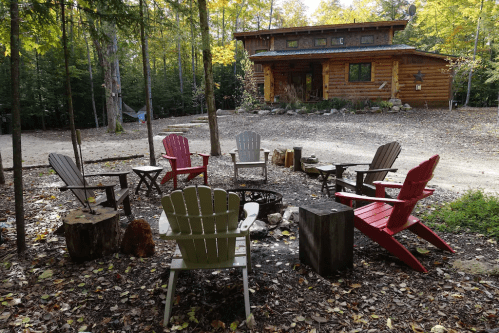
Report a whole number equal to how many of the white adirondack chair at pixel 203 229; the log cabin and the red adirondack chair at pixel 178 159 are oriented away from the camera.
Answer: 1

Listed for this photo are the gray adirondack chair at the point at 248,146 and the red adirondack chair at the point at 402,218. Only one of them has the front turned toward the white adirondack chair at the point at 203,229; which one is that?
the gray adirondack chair at the point at 248,146

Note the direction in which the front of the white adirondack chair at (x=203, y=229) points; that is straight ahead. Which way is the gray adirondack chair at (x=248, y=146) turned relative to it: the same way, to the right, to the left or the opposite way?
the opposite way

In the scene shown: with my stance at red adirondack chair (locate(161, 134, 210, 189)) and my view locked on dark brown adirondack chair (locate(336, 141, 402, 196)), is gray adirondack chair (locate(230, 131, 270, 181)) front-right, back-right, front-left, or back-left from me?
front-left

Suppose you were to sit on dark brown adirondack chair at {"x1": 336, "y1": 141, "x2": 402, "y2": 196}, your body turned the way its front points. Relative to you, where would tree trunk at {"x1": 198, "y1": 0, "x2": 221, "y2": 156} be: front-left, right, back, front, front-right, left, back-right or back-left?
right

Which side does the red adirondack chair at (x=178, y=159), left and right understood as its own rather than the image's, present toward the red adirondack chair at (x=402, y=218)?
front

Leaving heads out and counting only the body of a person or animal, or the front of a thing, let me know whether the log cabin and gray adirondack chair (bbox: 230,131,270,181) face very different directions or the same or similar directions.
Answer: same or similar directions

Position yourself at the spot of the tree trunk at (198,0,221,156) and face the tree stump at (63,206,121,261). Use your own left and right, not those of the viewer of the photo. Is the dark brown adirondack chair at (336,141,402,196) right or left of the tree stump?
left

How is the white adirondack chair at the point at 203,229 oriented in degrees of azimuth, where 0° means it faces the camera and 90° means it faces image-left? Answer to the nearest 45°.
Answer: approximately 180°

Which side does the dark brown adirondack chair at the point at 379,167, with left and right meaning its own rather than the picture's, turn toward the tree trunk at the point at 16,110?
front

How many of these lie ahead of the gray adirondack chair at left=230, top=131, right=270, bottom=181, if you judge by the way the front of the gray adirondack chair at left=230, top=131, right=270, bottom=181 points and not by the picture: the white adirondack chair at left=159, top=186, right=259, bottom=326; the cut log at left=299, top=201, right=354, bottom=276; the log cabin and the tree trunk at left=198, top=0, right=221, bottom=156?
2

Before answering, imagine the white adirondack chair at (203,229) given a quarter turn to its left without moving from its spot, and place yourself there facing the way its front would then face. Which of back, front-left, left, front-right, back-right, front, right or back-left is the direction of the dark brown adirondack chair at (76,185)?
front-right

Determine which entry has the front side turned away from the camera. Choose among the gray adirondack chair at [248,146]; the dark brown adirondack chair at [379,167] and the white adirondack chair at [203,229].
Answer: the white adirondack chair at [203,229]

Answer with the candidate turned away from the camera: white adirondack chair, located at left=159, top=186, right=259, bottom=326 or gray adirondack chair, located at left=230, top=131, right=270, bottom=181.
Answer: white adirondack chair, located at left=159, top=186, right=259, bottom=326

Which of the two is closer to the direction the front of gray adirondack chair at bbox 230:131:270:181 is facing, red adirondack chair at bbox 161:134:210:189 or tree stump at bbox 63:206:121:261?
the tree stump

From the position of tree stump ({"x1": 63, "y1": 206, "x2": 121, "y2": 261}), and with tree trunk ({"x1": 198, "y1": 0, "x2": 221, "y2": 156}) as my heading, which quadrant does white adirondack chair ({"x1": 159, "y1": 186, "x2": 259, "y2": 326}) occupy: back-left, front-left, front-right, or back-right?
back-right

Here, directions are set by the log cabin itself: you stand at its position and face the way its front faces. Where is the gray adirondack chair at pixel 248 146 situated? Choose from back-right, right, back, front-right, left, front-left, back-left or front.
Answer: front

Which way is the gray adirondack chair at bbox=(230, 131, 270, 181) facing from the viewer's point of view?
toward the camera

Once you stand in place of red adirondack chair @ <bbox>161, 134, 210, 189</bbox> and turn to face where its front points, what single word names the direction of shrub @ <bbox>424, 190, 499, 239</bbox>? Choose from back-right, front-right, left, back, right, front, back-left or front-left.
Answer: front

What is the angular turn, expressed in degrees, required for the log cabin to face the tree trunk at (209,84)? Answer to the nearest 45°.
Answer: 0° — it already faces it
